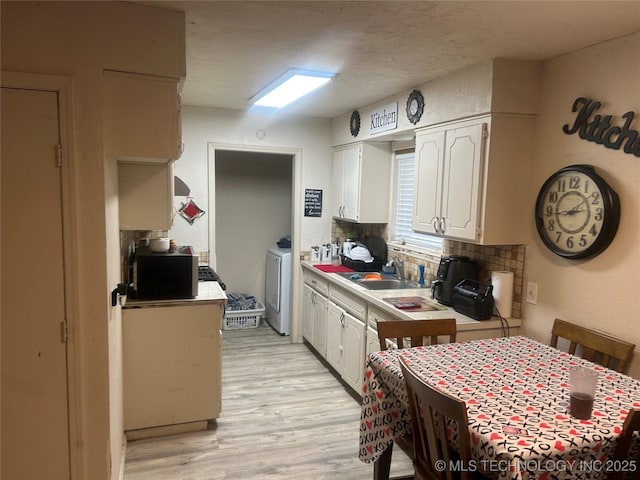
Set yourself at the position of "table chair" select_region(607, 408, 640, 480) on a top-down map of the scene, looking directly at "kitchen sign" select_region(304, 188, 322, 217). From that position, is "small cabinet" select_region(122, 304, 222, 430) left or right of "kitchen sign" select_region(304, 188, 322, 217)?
left

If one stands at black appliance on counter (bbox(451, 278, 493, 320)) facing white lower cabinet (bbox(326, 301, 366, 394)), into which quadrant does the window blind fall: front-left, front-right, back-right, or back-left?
front-right

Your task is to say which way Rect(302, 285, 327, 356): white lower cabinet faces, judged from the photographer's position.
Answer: facing the viewer and to the left of the viewer

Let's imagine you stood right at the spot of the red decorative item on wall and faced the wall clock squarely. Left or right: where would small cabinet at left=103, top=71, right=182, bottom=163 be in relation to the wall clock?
right

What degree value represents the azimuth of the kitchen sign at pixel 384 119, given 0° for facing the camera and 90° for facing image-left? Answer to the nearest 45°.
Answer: approximately 45°

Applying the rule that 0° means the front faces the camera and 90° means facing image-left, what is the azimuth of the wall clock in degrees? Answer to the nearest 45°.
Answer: approximately 45°

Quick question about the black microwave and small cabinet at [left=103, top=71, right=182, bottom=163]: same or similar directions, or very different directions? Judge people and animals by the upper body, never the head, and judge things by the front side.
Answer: same or similar directions

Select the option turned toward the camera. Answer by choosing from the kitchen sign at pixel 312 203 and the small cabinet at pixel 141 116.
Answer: the kitchen sign

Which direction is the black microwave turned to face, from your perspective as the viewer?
facing to the right of the viewer

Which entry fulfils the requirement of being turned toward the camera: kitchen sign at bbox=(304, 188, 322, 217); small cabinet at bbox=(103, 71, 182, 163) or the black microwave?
the kitchen sign

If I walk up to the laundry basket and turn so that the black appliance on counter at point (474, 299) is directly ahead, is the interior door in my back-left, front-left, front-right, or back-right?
front-right

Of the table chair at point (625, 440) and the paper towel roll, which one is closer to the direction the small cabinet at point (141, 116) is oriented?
the paper towel roll

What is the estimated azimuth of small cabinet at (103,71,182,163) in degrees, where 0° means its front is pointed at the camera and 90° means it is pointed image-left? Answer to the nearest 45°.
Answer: approximately 270°

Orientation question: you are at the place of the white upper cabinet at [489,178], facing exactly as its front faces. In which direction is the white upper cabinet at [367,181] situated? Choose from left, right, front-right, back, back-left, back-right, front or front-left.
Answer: right

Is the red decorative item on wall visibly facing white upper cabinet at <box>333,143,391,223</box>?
no

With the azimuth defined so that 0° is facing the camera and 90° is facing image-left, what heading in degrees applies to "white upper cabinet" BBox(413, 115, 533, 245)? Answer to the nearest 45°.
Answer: approximately 45°

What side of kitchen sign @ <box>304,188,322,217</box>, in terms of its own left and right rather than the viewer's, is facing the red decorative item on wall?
right
